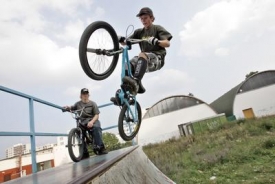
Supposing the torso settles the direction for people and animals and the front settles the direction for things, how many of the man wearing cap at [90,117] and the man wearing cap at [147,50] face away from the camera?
0

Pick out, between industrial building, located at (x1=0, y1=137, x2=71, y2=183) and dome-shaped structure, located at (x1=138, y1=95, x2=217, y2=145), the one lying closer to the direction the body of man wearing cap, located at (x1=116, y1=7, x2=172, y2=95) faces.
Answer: the industrial building

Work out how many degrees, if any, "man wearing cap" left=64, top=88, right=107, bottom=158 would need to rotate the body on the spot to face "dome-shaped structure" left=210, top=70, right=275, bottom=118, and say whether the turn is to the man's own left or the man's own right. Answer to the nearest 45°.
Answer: approximately 135° to the man's own left

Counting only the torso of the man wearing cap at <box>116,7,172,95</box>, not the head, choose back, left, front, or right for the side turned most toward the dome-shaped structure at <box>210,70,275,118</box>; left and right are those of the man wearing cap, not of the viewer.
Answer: back

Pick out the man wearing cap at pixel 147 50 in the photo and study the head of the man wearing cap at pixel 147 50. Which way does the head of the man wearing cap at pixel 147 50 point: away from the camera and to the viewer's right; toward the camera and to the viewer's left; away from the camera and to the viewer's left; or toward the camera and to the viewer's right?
toward the camera and to the viewer's left

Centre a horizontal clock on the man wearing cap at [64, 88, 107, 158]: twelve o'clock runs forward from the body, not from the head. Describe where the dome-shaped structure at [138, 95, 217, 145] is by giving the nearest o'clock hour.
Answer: The dome-shaped structure is roughly at 7 o'clock from the man wearing cap.

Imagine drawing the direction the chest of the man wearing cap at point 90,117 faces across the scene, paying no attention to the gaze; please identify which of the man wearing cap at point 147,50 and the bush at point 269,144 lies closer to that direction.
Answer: the man wearing cap

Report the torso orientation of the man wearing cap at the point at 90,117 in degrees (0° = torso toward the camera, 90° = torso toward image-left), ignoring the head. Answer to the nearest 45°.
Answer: approximately 0°
